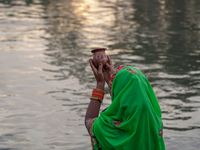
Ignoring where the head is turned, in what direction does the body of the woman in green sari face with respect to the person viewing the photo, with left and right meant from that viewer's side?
facing away from the viewer and to the left of the viewer
